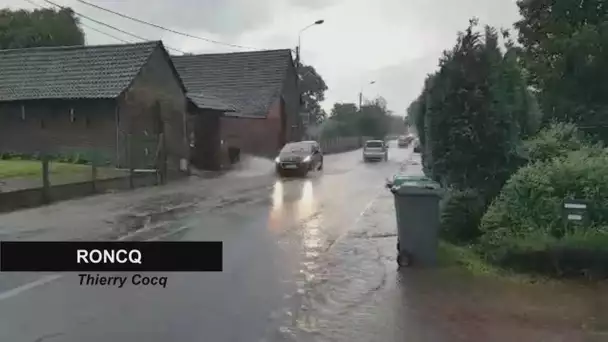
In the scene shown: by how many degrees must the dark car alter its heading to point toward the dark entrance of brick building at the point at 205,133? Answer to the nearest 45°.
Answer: approximately 90° to its right

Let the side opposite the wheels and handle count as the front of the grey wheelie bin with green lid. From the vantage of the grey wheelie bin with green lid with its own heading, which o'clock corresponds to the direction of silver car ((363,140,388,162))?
The silver car is roughly at 9 o'clock from the grey wheelie bin with green lid.

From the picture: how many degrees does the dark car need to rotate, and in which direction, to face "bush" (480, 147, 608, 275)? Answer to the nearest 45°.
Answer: approximately 45° to its left

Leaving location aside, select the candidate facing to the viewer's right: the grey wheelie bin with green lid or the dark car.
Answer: the grey wheelie bin with green lid

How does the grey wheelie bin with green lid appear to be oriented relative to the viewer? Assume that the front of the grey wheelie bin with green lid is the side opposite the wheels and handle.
to the viewer's right

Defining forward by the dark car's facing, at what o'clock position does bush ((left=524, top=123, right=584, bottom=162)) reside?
The bush is roughly at 10 o'clock from the dark car.
